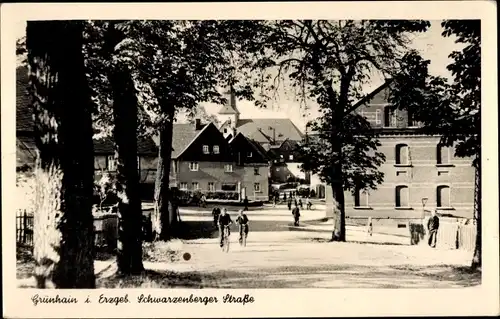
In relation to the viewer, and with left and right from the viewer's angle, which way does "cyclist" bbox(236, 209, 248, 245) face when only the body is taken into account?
facing the viewer

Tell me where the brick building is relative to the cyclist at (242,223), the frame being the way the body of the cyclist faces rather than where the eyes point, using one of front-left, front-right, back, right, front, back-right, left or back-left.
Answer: left

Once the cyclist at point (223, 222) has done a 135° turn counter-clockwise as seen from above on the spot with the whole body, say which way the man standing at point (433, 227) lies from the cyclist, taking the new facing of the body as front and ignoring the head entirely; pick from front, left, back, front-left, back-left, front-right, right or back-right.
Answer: front-right

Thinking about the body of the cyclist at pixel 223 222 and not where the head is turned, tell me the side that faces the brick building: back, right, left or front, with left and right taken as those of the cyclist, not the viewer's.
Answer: left
